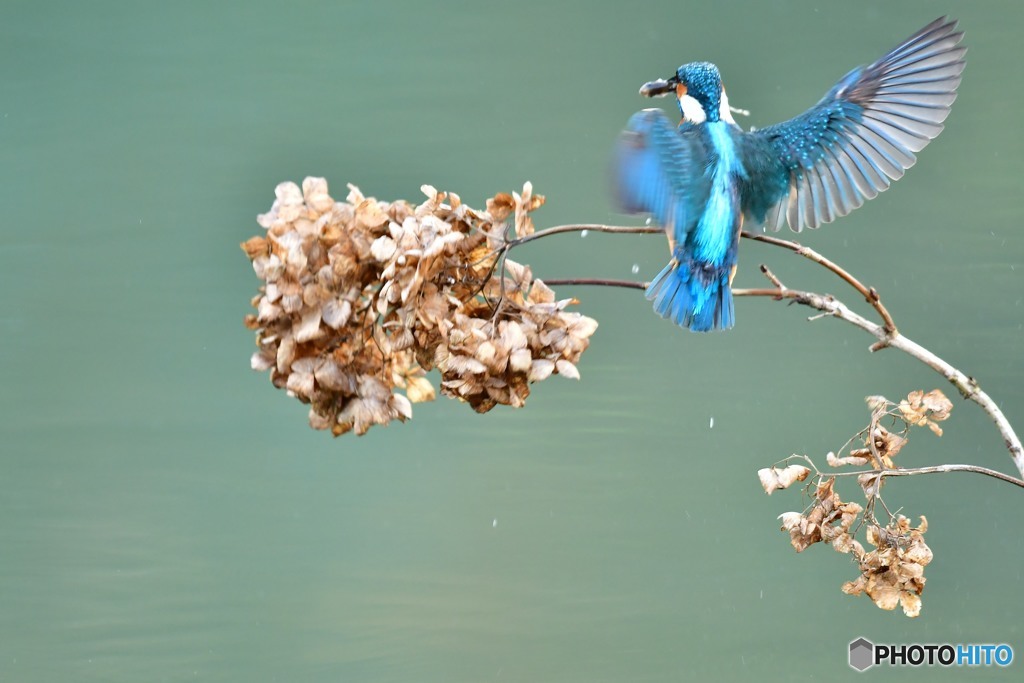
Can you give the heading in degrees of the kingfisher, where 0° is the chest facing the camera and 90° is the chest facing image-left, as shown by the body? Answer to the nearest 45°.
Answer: approximately 135°
